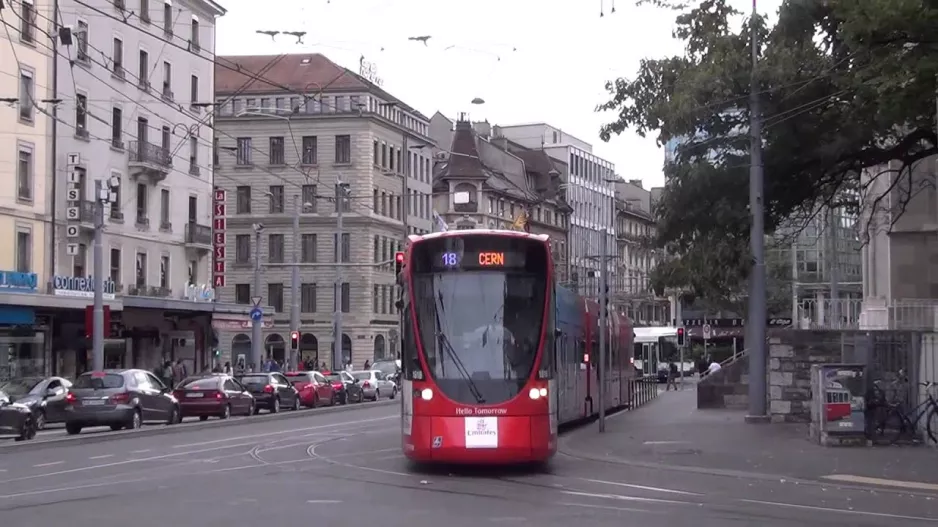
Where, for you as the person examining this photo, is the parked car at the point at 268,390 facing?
facing away from the viewer and to the right of the viewer

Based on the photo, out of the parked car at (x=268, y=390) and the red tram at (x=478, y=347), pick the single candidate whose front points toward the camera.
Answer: the red tram

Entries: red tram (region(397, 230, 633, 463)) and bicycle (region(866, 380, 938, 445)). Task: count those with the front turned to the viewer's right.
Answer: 1

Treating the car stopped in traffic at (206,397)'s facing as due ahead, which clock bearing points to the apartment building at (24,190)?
The apartment building is roughly at 9 o'clock from the car stopped in traffic.

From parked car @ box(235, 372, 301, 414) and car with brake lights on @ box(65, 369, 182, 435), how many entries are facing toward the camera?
0

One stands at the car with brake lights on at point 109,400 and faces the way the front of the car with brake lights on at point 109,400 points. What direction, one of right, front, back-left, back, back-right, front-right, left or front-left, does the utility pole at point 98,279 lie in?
front-left

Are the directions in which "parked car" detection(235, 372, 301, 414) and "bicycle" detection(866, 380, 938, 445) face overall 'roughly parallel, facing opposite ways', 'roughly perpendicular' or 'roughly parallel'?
roughly perpendicular

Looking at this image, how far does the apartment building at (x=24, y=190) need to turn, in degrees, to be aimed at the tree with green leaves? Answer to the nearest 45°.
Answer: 0° — it already faces it

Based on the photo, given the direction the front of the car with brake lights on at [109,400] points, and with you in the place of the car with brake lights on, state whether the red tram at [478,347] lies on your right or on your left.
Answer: on your right

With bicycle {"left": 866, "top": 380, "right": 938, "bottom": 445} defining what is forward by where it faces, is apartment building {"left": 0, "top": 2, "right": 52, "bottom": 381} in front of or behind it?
behind

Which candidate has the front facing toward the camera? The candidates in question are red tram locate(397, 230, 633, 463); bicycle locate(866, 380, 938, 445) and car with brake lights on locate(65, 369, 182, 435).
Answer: the red tram

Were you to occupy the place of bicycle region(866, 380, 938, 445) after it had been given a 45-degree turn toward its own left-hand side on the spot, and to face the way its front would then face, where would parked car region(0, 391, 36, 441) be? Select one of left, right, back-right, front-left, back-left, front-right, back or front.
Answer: back-left

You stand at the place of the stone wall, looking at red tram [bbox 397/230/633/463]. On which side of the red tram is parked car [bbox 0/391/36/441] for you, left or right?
right

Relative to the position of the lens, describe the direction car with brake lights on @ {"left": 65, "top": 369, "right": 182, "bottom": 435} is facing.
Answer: facing away from the viewer and to the right of the viewer

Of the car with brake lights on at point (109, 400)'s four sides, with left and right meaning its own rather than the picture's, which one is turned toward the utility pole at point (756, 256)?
right

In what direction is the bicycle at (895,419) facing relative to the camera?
to the viewer's right

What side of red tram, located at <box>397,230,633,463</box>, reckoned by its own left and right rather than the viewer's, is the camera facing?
front
